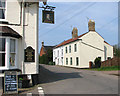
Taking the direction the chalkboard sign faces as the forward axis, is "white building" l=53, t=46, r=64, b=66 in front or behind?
behind

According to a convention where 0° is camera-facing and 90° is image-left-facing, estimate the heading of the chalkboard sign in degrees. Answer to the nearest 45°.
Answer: approximately 0°

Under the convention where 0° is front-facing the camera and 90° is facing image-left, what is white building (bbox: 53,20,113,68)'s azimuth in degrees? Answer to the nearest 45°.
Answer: approximately 45°

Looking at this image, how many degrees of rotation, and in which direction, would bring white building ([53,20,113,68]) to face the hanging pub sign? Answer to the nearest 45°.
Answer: approximately 45° to its left

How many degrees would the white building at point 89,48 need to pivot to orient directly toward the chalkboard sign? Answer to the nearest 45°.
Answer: approximately 45° to its left
